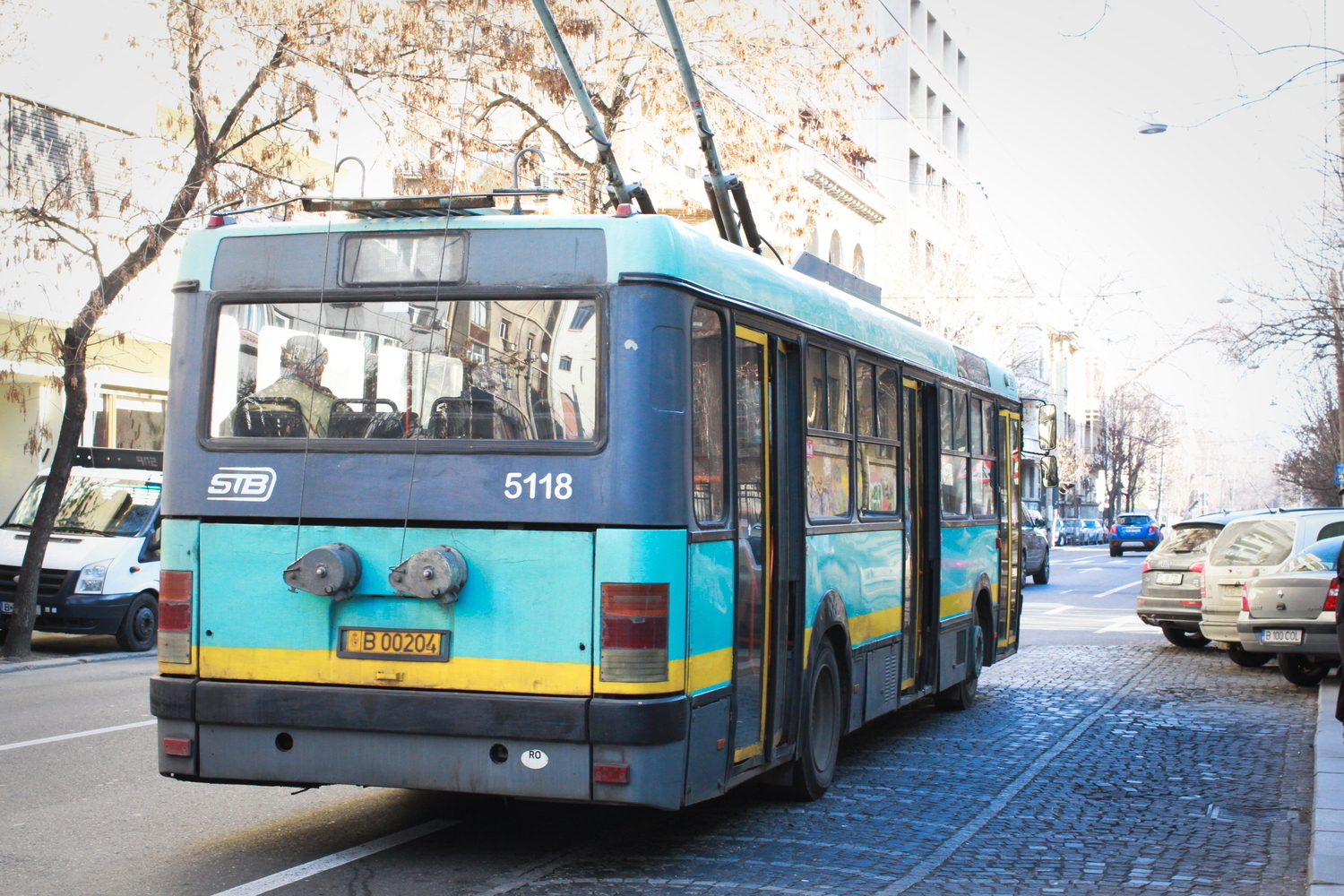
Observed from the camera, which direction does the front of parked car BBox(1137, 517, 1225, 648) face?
facing away from the viewer and to the right of the viewer

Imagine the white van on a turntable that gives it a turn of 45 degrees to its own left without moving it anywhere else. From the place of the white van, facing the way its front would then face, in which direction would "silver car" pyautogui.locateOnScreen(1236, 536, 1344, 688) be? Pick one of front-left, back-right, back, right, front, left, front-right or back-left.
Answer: front-left

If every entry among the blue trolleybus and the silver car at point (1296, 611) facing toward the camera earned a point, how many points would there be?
0

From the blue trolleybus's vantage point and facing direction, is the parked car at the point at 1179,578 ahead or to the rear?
ahead

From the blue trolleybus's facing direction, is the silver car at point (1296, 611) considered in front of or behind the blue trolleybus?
in front

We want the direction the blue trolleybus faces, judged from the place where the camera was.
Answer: facing away from the viewer and to the right of the viewer

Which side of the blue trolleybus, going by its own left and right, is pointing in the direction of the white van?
left

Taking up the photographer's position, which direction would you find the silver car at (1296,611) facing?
facing away from the viewer and to the right of the viewer

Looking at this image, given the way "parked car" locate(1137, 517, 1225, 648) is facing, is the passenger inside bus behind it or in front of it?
behind

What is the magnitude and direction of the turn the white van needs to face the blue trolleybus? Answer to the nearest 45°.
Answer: approximately 45° to its left

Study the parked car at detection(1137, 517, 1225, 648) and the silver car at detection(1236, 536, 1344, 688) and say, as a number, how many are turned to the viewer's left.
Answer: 0

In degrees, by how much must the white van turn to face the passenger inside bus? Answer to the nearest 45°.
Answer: approximately 45° to its left

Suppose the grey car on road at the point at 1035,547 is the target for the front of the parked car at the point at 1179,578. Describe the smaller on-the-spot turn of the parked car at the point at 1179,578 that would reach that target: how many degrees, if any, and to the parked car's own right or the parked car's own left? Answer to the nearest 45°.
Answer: approximately 45° to the parked car's own left

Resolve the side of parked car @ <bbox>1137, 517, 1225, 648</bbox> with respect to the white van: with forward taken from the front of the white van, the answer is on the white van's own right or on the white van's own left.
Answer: on the white van's own left
